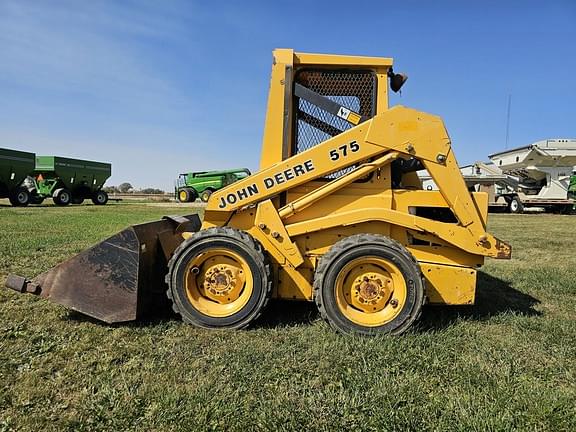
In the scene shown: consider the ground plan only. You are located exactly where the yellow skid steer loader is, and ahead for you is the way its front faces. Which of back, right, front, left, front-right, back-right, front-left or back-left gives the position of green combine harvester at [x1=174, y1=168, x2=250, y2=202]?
right

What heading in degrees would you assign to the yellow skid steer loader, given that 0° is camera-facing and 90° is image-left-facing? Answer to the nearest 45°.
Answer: approximately 90°

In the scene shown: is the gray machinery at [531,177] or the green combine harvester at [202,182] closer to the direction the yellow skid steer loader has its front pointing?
the green combine harvester

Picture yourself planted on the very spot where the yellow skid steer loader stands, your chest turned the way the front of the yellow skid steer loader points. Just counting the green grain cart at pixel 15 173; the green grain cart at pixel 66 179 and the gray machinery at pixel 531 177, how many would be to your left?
0

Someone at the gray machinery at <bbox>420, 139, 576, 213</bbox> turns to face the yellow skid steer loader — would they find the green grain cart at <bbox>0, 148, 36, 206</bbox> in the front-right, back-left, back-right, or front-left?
front-right

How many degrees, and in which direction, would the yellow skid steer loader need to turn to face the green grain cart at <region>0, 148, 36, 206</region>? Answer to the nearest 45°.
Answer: approximately 45° to its right

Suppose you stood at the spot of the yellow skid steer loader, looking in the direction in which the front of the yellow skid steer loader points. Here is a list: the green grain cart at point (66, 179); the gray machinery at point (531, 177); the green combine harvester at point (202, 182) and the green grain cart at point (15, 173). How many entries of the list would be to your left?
0

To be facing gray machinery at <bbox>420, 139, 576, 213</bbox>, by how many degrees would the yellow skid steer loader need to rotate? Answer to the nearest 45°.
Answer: approximately 135° to its right

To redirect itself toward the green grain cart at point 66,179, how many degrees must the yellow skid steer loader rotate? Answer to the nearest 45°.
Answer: approximately 45° to its right

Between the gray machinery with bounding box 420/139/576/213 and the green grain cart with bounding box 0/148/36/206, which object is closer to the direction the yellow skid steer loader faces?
the green grain cart

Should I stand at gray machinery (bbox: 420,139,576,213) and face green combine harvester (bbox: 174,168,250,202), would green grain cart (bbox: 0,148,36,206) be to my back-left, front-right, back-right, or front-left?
front-left
